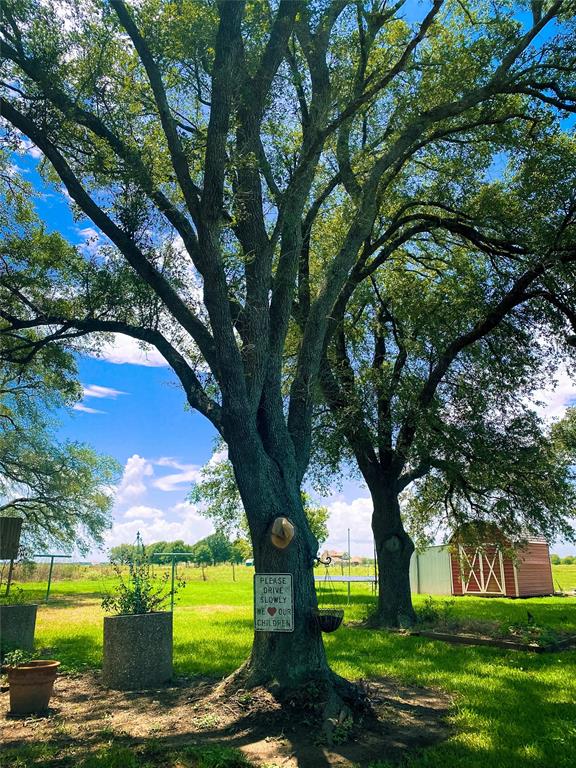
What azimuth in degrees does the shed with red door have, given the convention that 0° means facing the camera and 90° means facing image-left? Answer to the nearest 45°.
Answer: approximately 45°
